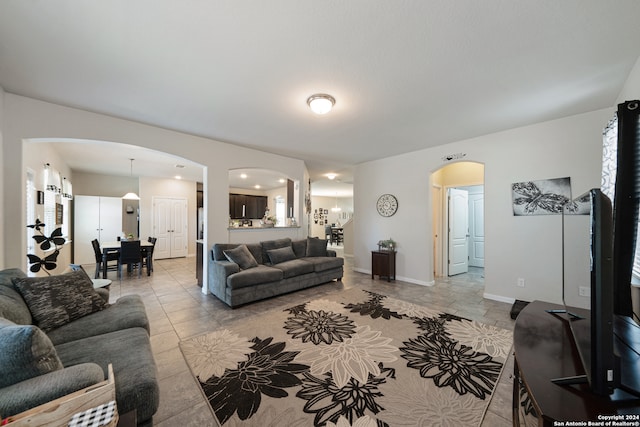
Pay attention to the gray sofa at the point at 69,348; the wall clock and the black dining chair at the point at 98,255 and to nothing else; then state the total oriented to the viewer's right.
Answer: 2

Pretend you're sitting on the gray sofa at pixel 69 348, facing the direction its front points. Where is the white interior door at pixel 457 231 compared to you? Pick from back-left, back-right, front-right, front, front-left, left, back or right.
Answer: front

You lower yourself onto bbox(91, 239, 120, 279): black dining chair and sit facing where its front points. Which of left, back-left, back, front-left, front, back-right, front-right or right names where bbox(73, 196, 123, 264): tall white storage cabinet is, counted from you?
left

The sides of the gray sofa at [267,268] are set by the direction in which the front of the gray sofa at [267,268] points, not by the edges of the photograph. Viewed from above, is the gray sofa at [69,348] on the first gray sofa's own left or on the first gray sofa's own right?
on the first gray sofa's own right

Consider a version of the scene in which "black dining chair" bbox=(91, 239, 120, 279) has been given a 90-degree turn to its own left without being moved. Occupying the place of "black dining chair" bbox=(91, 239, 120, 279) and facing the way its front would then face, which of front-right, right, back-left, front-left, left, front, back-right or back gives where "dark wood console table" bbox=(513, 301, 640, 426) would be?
back

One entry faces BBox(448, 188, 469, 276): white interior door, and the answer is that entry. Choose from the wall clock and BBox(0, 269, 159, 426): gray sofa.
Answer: the gray sofa

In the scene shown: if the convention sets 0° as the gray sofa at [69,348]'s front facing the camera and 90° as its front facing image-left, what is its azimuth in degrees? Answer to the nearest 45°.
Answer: approximately 270°

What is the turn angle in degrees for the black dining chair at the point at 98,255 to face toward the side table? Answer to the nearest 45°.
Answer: approximately 45° to its right

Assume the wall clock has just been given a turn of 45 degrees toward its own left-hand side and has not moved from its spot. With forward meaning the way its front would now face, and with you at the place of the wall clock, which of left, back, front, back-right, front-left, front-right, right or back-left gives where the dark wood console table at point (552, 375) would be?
front

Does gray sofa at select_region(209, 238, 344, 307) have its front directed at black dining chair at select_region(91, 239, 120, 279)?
no

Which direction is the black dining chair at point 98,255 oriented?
to the viewer's right

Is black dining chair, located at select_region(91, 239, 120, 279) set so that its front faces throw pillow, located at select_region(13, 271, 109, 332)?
no

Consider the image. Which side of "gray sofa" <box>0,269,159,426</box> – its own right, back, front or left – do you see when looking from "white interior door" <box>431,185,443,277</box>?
front

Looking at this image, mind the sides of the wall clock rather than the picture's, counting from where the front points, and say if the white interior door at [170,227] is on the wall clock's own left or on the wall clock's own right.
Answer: on the wall clock's own right

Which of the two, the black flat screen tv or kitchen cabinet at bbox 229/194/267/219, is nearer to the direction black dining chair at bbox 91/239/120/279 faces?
the kitchen cabinet

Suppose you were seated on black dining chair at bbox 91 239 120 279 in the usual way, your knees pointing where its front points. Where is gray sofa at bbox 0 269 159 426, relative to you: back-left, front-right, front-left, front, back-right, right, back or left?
right

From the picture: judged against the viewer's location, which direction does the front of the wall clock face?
facing the viewer and to the left of the viewer

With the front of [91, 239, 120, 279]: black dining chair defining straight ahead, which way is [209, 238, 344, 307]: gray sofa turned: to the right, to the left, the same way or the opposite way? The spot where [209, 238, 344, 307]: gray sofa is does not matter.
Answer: to the right

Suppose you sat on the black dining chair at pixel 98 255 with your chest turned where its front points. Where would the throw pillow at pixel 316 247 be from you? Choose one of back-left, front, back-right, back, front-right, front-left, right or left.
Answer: front-right

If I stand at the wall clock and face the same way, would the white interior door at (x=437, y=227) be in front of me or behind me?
behind

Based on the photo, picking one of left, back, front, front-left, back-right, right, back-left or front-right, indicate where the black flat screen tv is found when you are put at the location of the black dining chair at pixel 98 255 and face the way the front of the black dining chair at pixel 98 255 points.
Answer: right
